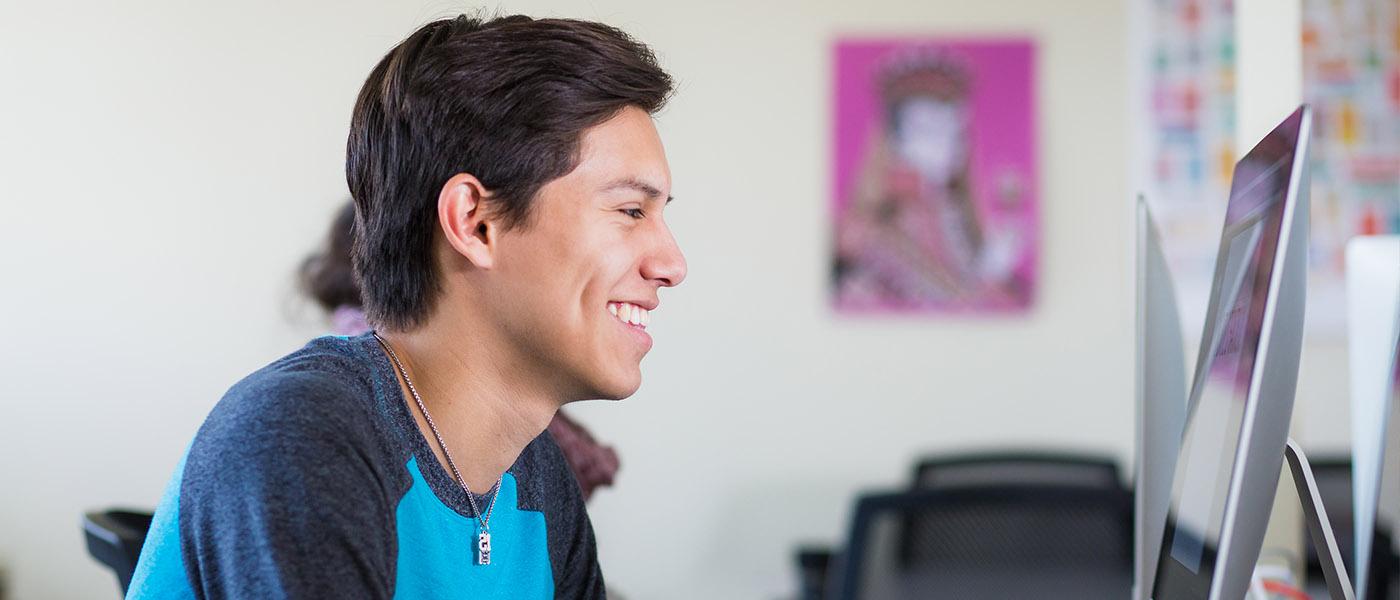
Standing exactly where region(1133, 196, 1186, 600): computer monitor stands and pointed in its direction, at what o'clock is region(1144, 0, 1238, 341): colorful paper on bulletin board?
The colorful paper on bulletin board is roughly at 3 o'clock from the computer monitor.

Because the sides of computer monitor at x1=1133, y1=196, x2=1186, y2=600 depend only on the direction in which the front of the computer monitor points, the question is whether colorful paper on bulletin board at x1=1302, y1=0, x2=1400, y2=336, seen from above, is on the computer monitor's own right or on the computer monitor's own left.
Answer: on the computer monitor's own right

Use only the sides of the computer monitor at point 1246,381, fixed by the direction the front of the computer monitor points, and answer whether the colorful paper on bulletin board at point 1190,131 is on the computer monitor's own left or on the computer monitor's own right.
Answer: on the computer monitor's own right

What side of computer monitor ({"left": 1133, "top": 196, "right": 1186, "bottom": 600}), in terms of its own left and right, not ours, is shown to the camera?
left

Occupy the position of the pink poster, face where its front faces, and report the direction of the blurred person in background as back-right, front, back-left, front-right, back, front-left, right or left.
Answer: front-right

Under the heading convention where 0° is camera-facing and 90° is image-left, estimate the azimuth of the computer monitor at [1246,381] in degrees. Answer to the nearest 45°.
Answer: approximately 90°

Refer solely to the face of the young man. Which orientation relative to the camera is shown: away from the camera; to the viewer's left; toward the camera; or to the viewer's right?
to the viewer's right

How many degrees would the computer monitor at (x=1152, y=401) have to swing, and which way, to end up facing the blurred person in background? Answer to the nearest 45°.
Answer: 0° — it already faces them

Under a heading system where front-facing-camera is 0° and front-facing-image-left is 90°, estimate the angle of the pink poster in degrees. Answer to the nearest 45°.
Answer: approximately 0°

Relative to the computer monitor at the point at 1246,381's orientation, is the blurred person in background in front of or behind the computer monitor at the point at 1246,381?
in front

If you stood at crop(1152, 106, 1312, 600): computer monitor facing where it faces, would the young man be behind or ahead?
ahead
